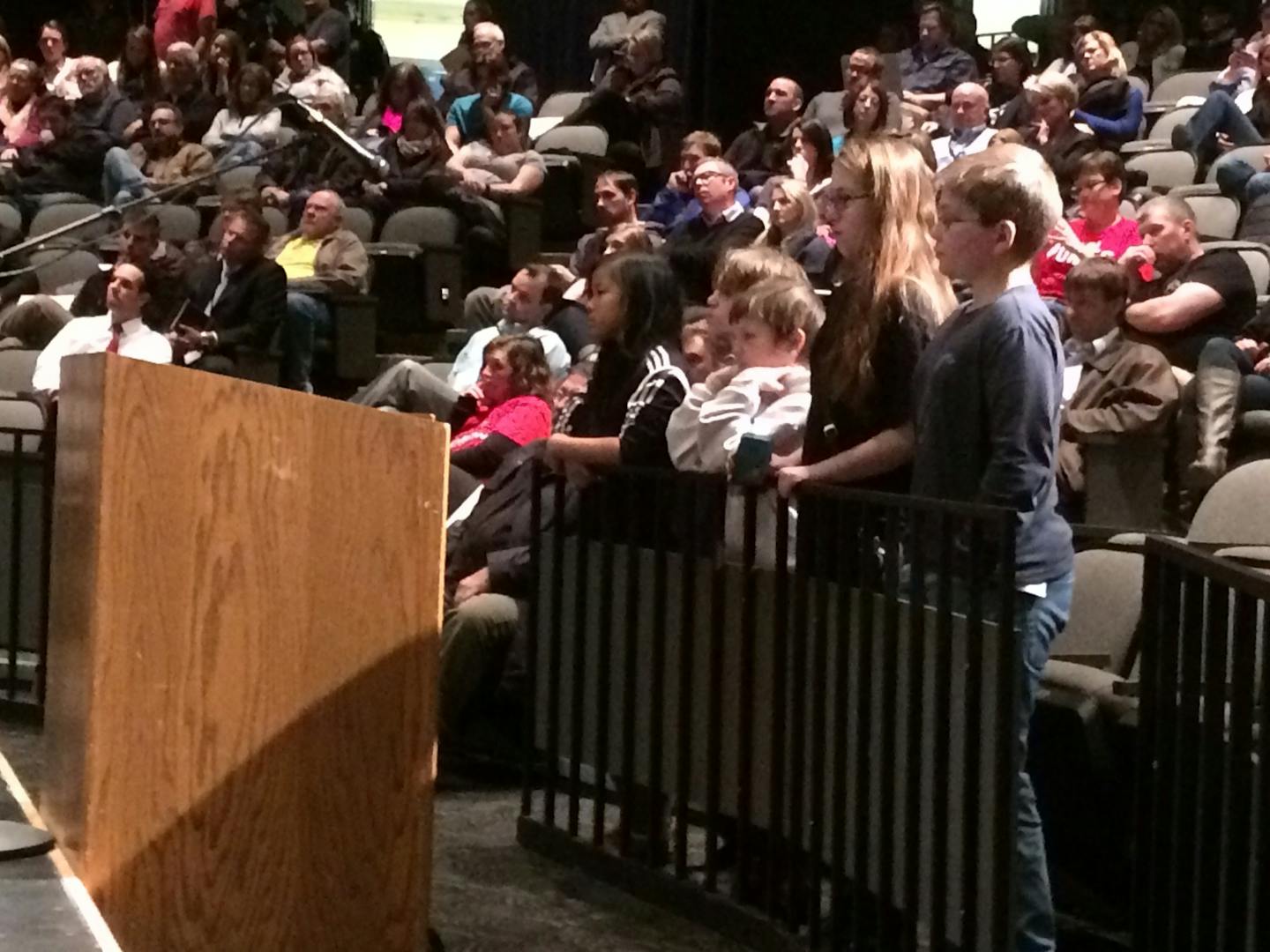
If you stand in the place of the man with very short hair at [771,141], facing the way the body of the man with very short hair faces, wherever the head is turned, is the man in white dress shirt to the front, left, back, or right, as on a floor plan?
front

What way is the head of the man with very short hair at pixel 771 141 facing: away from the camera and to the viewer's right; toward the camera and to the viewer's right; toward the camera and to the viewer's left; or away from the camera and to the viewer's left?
toward the camera and to the viewer's left

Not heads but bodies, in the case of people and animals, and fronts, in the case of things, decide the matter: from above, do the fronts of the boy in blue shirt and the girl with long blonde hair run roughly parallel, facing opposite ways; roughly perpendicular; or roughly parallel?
roughly parallel

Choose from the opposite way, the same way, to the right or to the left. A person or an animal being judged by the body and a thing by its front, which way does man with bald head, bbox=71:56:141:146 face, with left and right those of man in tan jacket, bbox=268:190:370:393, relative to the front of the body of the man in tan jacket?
the same way

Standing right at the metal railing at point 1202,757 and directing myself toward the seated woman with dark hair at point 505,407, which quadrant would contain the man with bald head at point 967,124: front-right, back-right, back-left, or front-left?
front-right

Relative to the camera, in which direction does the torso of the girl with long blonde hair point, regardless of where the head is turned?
to the viewer's left

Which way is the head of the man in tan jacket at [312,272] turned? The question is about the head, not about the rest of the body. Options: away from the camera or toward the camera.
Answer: toward the camera

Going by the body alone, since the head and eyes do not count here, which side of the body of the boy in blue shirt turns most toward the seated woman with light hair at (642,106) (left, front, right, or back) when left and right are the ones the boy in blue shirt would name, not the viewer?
right

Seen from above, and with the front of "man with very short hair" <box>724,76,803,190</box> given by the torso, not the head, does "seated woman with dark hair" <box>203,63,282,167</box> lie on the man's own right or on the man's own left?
on the man's own right

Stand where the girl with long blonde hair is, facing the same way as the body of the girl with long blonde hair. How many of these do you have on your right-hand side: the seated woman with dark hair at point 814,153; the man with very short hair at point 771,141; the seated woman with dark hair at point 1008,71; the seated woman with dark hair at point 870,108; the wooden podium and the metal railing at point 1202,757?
4

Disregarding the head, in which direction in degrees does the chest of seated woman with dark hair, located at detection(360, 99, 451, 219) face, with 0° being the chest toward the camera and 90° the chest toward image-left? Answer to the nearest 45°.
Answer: approximately 45°

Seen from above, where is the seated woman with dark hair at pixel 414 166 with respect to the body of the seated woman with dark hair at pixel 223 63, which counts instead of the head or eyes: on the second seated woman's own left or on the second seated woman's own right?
on the second seated woman's own left

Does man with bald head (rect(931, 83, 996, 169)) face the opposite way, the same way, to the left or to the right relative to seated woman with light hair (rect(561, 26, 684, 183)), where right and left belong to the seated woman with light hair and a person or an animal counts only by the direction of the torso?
the same way

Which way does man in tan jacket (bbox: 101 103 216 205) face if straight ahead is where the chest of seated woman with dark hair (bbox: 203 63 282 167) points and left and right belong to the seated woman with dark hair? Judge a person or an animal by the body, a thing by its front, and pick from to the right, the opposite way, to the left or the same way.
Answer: the same way

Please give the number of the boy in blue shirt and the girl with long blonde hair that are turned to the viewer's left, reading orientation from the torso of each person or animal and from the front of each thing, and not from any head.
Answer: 2

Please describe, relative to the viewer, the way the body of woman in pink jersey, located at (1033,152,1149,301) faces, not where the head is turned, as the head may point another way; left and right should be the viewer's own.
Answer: facing the viewer and to the left of the viewer

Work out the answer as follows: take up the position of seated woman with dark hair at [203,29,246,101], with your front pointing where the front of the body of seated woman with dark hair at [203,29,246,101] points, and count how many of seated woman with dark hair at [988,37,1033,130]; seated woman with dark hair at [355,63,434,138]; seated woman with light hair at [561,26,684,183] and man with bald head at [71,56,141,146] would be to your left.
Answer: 3
